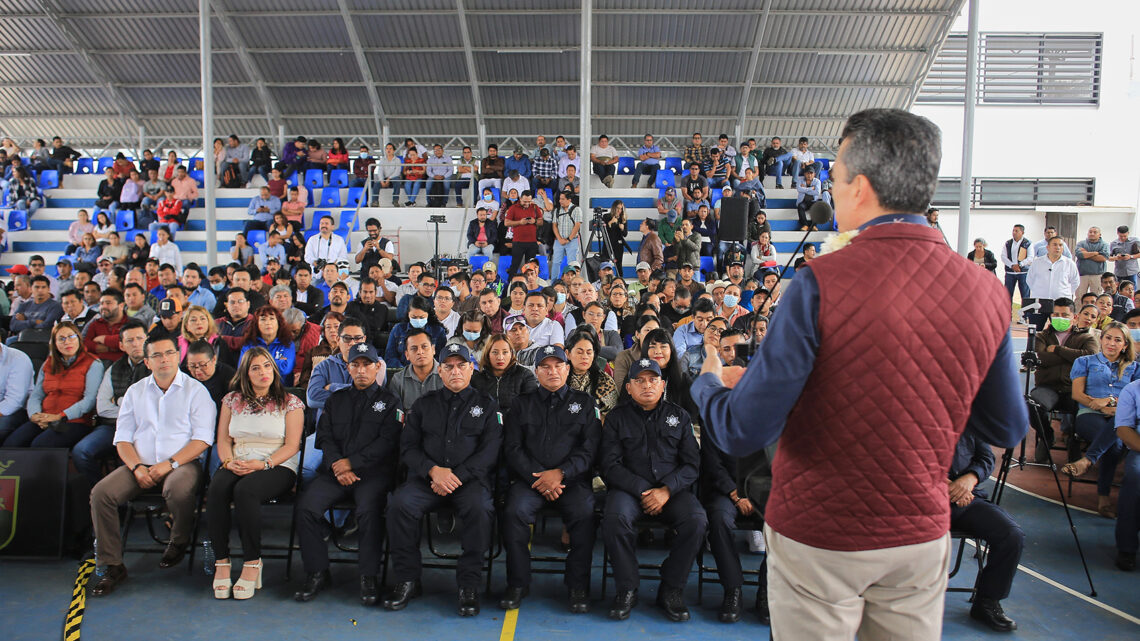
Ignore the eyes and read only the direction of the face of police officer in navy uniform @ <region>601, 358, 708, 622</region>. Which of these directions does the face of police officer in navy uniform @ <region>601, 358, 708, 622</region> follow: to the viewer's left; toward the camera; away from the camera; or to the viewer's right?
toward the camera

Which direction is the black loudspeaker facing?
toward the camera

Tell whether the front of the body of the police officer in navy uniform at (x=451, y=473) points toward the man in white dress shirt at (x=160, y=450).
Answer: no

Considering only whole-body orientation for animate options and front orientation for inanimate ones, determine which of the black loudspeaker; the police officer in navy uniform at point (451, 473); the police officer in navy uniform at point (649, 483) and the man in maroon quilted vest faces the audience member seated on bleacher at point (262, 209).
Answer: the man in maroon quilted vest

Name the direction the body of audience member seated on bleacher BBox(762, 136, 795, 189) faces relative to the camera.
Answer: toward the camera

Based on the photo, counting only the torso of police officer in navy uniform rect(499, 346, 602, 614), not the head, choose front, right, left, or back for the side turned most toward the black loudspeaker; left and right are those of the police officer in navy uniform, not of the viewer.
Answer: back

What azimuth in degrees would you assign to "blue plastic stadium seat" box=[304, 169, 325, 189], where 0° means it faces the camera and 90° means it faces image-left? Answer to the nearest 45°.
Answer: approximately 0°

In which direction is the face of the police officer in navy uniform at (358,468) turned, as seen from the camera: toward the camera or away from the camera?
toward the camera

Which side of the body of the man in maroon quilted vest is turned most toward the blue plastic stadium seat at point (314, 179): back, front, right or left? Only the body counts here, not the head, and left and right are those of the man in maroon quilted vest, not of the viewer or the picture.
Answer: front

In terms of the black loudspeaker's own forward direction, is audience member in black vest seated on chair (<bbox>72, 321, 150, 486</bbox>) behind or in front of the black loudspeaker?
in front

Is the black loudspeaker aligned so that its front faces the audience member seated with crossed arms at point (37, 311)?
no

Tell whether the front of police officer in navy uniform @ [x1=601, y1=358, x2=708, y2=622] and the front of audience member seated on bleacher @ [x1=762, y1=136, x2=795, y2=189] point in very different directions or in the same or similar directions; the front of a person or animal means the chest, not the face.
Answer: same or similar directions

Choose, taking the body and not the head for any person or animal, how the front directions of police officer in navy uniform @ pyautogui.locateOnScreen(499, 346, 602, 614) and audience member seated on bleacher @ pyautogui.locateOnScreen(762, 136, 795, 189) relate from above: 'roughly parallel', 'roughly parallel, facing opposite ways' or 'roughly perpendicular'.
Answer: roughly parallel

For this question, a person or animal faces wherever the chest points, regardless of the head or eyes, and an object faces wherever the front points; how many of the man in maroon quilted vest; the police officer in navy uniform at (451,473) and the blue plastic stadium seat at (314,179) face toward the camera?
2

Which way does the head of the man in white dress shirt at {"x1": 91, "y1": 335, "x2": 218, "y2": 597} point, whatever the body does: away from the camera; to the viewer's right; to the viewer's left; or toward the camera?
toward the camera

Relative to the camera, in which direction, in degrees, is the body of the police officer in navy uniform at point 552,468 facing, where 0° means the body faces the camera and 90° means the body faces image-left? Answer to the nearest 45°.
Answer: approximately 0°

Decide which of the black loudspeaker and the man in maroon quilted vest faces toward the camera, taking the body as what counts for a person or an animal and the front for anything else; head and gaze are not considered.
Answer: the black loudspeaker

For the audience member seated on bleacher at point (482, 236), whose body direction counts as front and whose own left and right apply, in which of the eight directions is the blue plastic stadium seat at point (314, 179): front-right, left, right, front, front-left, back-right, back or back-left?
back-right

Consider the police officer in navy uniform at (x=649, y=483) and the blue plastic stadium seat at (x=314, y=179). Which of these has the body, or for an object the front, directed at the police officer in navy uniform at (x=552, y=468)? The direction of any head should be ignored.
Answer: the blue plastic stadium seat

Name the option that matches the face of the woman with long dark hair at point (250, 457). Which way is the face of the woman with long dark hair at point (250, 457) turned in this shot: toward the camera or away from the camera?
toward the camera

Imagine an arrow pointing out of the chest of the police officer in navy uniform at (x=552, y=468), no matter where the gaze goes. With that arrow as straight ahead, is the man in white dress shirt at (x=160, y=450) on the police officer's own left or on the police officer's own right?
on the police officer's own right

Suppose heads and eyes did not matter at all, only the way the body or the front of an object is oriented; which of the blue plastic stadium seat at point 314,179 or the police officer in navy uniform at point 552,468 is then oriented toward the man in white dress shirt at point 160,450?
the blue plastic stadium seat
